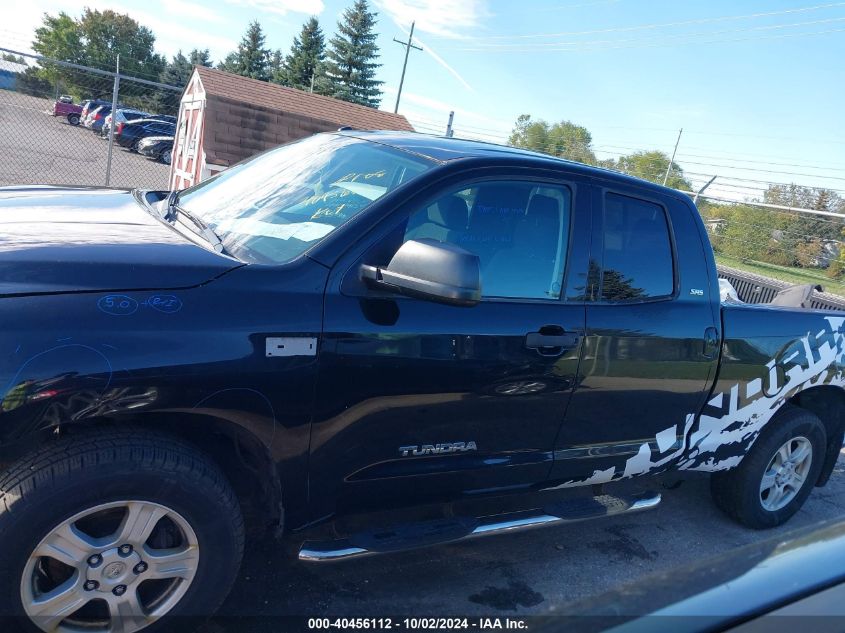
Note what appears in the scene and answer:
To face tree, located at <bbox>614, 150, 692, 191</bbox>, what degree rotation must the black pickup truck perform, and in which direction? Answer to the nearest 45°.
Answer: approximately 135° to its right

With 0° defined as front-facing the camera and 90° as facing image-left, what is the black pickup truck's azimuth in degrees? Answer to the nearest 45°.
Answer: approximately 45°

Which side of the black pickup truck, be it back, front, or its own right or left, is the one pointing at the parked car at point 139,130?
right

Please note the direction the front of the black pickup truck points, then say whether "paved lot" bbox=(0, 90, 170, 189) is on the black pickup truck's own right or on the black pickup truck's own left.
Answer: on the black pickup truck's own right

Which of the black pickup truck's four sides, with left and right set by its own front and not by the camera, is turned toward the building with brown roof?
right

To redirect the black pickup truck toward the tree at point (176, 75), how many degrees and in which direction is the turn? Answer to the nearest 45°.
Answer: approximately 90° to its right

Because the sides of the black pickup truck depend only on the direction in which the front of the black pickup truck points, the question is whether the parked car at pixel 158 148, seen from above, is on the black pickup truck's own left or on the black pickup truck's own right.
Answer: on the black pickup truck's own right
